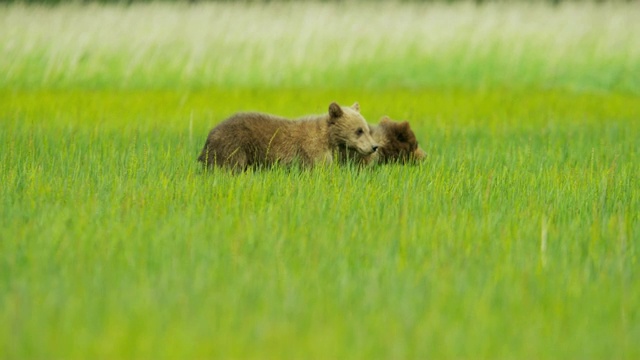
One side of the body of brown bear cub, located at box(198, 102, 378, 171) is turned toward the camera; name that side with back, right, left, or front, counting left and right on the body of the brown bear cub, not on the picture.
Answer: right

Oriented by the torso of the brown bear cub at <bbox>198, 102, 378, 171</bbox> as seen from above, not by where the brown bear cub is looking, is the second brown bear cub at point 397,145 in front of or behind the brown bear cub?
in front
